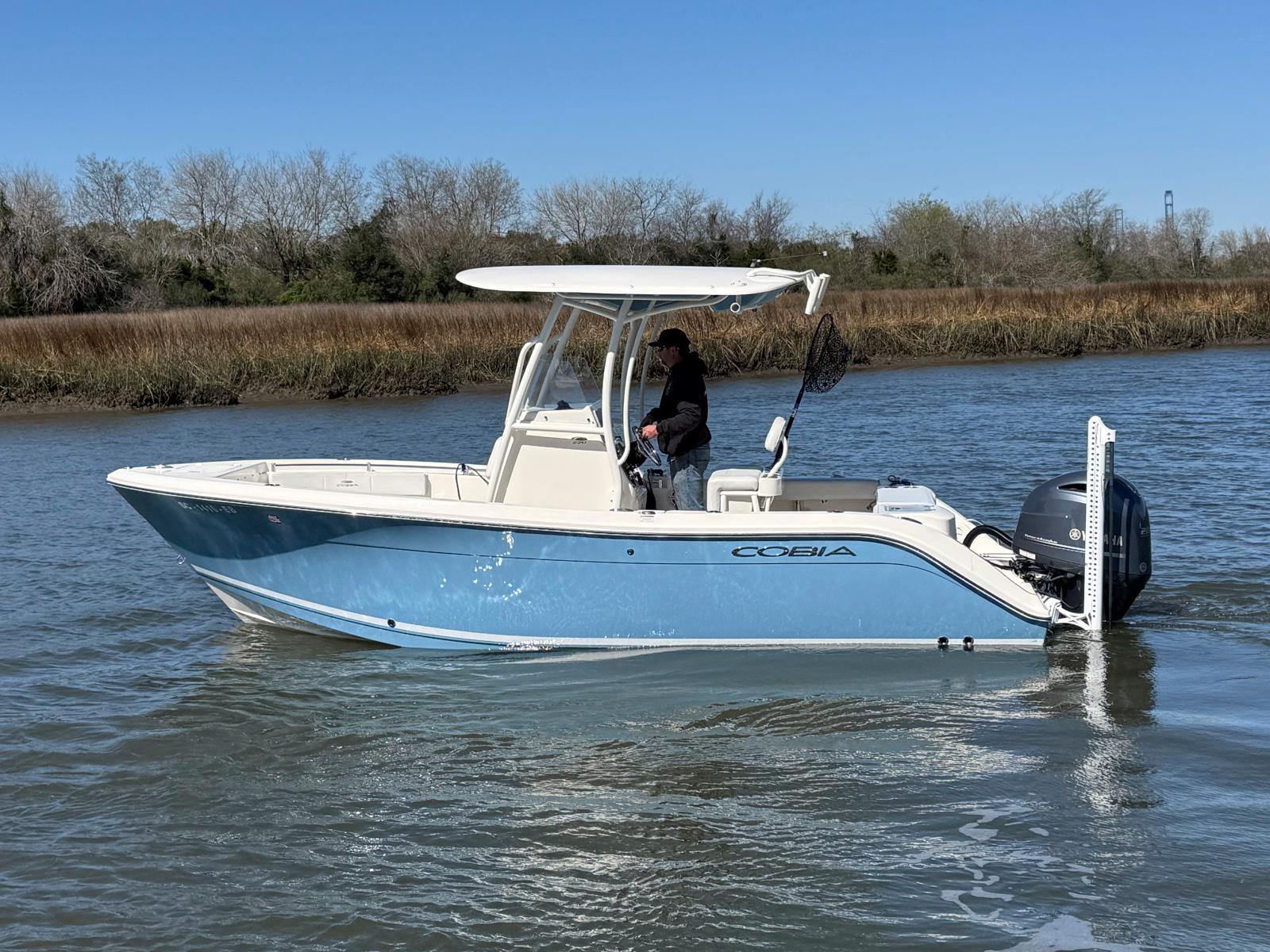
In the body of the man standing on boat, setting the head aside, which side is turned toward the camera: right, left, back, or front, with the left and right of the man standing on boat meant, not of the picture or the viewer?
left

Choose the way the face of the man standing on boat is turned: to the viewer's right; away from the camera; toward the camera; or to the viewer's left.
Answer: to the viewer's left

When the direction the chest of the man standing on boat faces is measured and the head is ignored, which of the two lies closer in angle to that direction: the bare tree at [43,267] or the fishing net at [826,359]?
the bare tree

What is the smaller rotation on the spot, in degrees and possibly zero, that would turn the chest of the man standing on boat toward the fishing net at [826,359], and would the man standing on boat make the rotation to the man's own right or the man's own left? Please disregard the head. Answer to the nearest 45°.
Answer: approximately 180°

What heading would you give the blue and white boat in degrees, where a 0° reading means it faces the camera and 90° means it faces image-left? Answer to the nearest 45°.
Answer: approximately 90°
